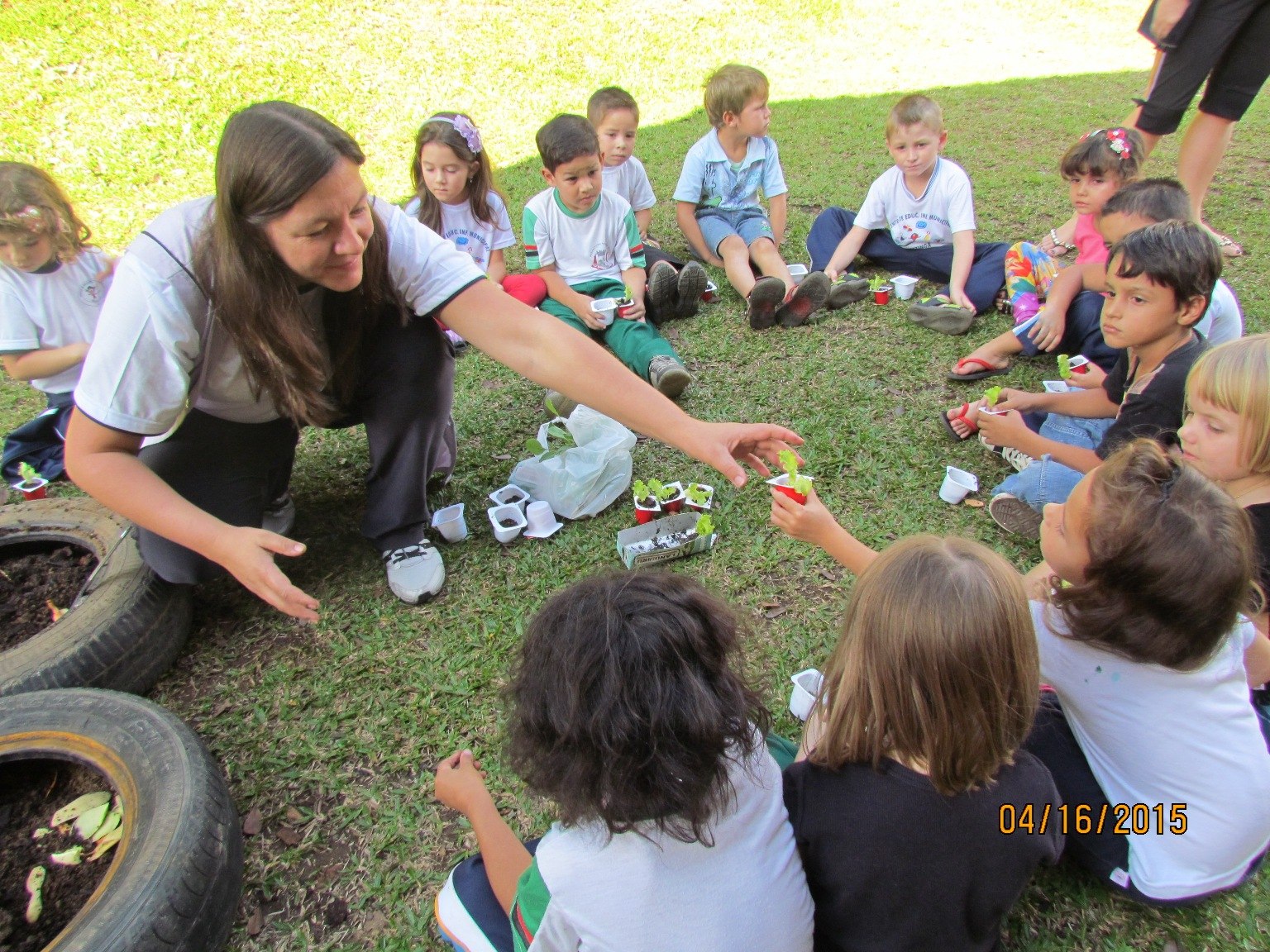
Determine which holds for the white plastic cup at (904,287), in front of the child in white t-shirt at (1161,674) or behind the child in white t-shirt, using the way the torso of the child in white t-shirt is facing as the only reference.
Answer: in front

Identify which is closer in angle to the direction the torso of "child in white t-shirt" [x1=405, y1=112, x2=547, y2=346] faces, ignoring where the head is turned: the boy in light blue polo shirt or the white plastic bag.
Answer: the white plastic bag

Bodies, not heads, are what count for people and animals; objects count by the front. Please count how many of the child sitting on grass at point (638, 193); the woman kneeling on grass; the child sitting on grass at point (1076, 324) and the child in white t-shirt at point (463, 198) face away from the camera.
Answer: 0

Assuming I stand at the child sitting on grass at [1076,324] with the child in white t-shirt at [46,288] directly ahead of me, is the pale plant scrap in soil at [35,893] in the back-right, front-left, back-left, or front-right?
front-left

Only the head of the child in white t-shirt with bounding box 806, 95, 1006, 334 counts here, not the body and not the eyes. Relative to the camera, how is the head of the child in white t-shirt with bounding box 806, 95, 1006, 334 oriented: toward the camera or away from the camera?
toward the camera

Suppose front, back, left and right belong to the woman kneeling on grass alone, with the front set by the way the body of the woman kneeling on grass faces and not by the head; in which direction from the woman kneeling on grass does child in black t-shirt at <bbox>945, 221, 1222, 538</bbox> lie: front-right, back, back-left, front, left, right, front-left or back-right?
front-left

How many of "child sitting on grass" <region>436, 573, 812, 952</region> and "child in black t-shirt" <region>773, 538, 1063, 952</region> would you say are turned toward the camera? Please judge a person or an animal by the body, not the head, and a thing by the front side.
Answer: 0

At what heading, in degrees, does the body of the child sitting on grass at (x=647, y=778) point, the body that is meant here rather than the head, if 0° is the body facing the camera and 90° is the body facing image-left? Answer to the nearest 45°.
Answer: approximately 135°

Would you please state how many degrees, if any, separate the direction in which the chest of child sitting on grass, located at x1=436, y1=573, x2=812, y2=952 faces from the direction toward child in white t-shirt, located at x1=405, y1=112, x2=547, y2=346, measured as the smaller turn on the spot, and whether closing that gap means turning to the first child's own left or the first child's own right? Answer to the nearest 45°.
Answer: approximately 45° to the first child's own right

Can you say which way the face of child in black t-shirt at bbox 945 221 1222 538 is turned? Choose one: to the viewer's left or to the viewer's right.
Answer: to the viewer's left

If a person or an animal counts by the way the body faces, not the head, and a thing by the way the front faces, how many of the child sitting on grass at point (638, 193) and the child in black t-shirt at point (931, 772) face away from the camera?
1

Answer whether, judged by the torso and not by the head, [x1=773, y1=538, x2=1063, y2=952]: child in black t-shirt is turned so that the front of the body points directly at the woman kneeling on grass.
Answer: no

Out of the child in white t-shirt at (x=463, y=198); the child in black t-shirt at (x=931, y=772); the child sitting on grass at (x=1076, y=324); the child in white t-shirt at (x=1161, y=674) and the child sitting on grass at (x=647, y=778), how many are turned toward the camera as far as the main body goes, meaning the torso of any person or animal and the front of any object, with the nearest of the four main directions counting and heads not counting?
1

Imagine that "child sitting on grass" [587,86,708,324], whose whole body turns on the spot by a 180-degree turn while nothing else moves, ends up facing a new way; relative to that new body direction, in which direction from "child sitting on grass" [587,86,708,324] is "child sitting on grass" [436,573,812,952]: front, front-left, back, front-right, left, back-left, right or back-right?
back-left

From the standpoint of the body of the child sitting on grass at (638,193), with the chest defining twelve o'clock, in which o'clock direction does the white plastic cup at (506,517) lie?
The white plastic cup is roughly at 2 o'clock from the child sitting on grass.

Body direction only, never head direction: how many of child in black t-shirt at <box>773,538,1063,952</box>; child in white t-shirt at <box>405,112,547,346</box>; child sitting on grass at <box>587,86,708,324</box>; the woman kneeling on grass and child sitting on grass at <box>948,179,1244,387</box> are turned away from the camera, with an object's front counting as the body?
1

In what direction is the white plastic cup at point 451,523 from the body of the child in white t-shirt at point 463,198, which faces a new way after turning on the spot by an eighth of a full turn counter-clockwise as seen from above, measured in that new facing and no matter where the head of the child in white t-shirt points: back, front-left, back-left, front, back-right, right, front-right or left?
front-right

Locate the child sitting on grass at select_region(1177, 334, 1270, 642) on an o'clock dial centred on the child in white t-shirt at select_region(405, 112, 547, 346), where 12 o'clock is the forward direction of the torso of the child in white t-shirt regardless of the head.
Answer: The child sitting on grass is roughly at 11 o'clock from the child in white t-shirt.

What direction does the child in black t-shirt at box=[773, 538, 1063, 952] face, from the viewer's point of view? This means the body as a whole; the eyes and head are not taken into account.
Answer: away from the camera

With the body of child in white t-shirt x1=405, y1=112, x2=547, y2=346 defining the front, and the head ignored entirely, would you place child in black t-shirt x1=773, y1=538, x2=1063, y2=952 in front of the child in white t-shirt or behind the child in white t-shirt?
in front

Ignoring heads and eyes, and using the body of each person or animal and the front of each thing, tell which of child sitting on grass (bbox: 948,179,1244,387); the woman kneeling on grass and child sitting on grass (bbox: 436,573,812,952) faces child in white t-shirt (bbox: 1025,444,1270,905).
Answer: the woman kneeling on grass
